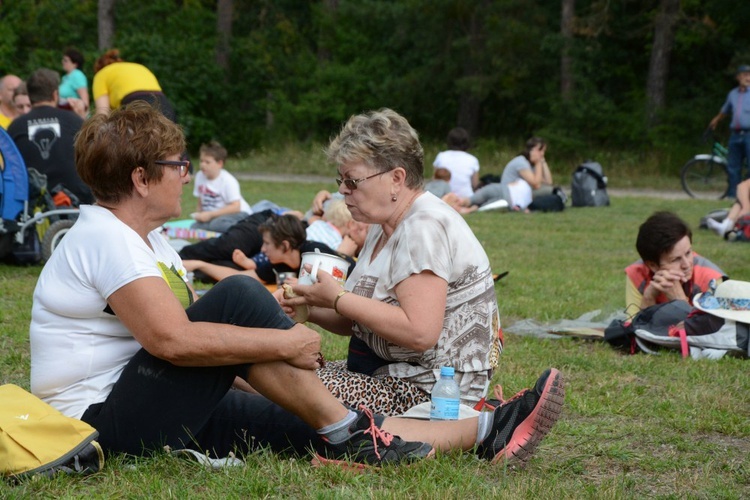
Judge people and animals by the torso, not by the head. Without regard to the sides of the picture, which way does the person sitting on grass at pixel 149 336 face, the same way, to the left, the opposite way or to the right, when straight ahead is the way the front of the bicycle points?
the opposite way

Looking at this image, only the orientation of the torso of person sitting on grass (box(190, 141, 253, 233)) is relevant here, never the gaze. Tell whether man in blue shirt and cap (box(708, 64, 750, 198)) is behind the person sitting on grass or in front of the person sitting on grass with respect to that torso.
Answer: behind

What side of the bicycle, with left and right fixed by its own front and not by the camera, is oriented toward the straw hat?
left

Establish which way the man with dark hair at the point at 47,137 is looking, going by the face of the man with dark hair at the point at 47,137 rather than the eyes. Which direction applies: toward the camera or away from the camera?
away from the camera

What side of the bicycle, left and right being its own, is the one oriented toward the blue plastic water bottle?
left

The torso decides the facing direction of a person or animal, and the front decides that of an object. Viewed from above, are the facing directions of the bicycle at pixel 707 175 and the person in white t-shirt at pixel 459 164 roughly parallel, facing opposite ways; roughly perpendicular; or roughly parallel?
roughly perpendicular

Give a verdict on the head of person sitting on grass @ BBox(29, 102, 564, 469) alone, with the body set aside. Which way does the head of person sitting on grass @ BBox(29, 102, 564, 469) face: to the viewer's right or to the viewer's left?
to the viewer's right

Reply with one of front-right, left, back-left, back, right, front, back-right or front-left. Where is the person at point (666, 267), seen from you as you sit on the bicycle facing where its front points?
left

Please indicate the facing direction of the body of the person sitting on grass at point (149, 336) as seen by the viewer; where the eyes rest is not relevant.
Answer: to the viewer's right

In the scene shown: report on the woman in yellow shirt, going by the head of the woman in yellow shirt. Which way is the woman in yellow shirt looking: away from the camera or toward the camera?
away from the camera

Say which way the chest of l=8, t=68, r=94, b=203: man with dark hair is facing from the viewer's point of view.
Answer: away from the camera

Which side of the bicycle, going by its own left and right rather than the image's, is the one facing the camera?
left

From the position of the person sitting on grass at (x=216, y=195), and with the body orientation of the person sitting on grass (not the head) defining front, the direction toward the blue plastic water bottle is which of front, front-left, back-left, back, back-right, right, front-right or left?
front-left
